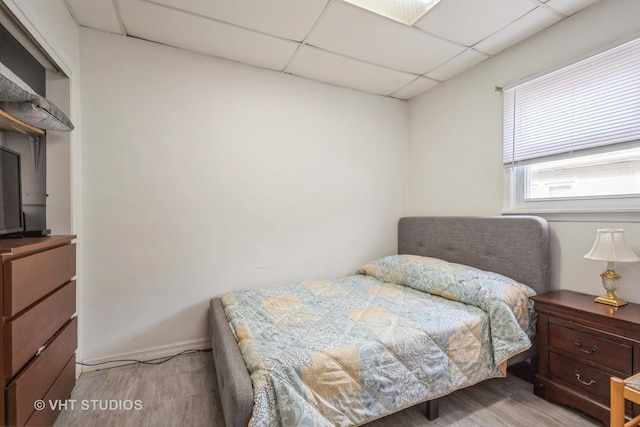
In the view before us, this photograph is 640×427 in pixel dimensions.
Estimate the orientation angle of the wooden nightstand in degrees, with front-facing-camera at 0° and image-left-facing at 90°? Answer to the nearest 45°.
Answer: approximately 45°

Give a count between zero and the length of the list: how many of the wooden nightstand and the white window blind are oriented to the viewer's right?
0

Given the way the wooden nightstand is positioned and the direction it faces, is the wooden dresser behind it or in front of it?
in front

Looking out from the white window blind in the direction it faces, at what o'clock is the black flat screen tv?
The black flat screen tv is roughly at 12 o'clock from the white window blind.

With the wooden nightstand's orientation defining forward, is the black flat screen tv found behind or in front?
in front

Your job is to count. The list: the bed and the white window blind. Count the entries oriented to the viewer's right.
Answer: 0

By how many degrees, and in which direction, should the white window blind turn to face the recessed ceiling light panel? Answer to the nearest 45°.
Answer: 0° — it already faces it

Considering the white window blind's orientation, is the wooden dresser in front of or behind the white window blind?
in front

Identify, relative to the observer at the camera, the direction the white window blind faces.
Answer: facing the viewer and to the left of the viewer

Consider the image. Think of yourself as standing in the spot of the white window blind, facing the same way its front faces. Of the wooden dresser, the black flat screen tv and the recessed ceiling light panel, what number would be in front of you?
3
